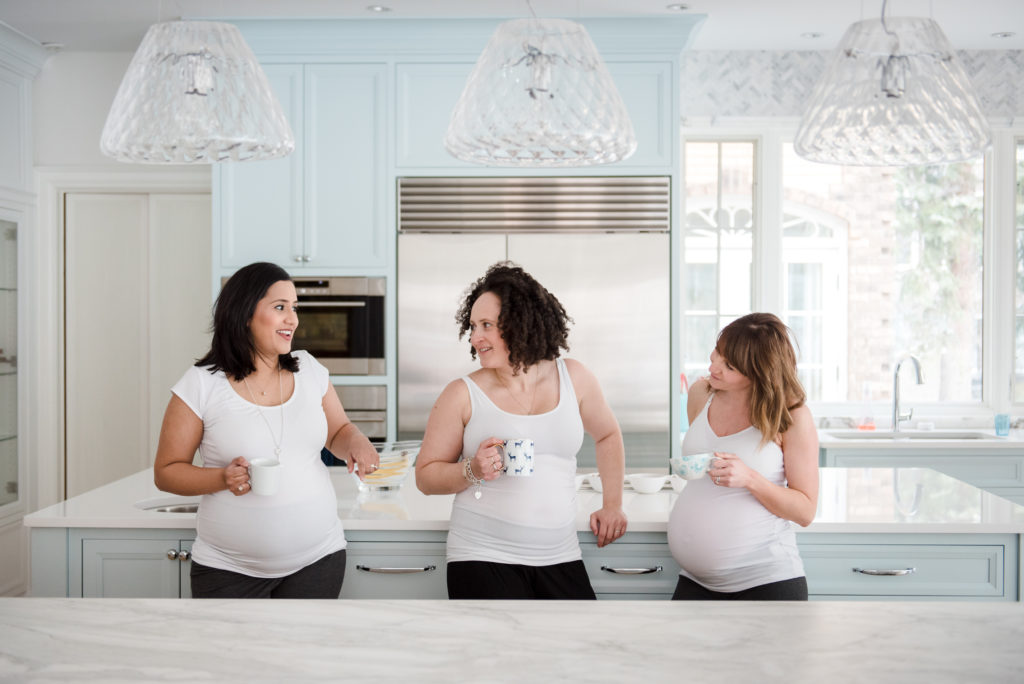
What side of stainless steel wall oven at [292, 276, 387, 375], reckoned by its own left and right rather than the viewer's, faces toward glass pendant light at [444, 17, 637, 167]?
front

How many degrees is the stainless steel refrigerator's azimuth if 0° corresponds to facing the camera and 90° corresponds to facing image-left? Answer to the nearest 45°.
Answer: approximately 0°

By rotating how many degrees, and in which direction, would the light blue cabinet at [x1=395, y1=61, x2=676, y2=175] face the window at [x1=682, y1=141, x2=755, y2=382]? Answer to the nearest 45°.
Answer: approximately 135° to its left

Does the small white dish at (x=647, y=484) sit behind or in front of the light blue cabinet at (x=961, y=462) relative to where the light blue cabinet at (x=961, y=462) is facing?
in front

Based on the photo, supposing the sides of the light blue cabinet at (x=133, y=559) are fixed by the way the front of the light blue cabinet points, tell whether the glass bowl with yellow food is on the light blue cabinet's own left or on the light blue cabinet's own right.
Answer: on the light blue cabinet's own left

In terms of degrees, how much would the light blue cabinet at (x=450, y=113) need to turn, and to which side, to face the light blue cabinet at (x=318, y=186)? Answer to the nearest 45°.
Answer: approximately 90° to its right

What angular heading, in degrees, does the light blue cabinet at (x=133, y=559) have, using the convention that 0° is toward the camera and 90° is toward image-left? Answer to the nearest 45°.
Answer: approximately 0°
